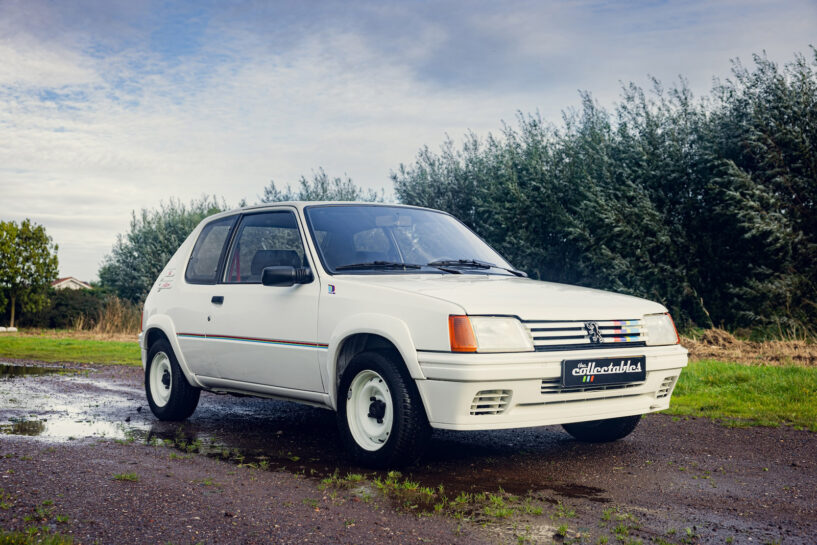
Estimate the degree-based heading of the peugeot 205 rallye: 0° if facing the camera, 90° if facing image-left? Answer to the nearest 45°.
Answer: approximately 315°
